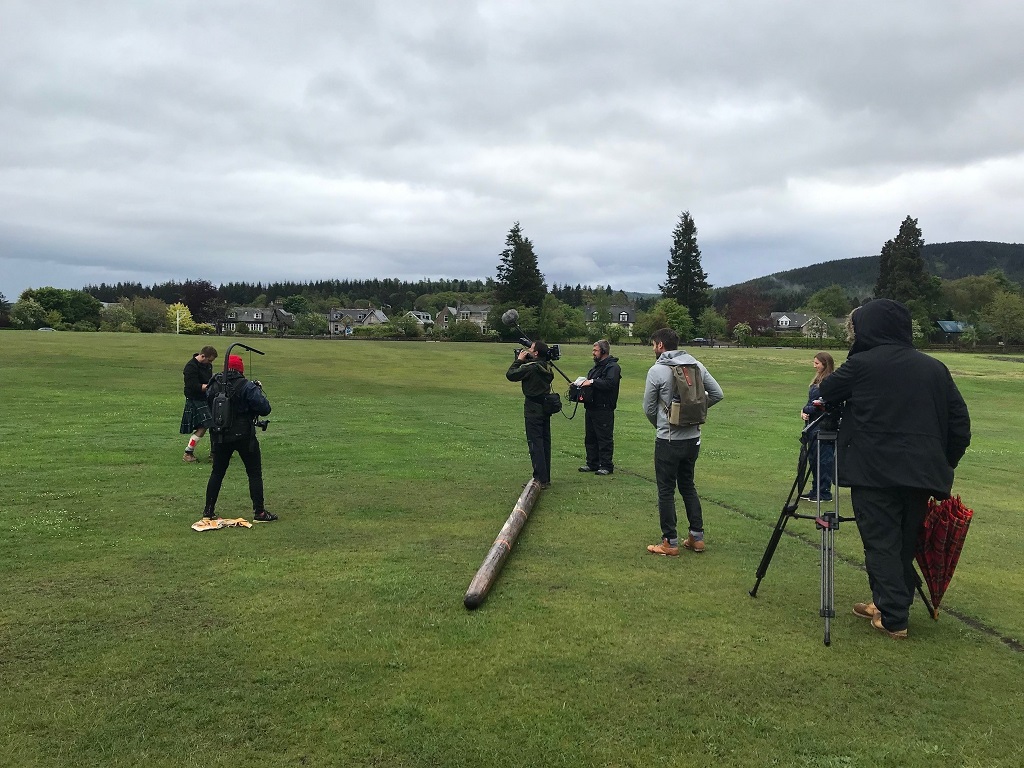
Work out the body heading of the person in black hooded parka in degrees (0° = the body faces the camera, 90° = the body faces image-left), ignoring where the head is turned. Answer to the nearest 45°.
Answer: approximately 135°

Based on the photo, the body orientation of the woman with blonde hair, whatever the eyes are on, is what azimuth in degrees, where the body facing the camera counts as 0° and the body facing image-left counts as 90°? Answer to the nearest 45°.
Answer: approximately 90°

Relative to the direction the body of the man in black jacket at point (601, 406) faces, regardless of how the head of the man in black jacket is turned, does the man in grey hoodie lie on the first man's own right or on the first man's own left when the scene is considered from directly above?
on the first man's own left

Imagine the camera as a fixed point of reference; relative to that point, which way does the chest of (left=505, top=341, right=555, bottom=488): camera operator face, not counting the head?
to the viewer's left

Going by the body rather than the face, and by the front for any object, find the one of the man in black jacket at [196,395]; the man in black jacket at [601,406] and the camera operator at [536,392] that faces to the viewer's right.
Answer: the man in black jacket at [196,395]

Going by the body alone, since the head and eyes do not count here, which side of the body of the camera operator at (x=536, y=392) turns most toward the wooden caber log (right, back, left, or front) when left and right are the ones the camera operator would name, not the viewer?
left
